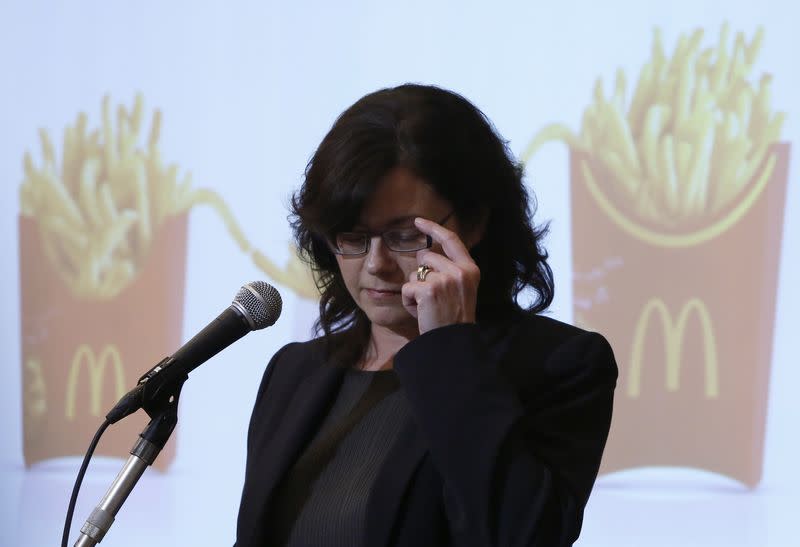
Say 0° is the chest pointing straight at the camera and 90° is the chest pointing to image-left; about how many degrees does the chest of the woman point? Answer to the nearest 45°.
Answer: approximately 45°

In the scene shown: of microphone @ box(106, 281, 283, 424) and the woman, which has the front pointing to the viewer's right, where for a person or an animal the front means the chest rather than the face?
the microphone

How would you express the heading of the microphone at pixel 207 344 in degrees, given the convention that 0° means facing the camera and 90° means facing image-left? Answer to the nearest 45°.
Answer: approximately 270°

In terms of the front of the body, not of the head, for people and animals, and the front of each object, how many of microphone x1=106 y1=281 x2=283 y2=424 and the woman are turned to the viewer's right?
1
